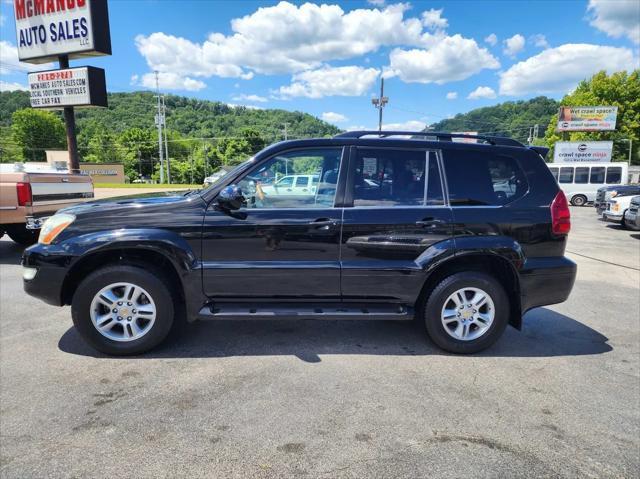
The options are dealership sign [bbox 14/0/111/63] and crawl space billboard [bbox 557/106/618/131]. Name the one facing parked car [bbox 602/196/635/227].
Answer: crawl space billboard [bbox 557/106/618/131]

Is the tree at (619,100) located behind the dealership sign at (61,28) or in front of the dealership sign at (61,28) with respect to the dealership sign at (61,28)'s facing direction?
behind

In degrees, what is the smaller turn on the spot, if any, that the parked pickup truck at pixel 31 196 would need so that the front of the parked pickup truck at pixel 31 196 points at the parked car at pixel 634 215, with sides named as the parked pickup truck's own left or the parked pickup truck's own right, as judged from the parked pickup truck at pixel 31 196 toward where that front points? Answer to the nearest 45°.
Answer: approximately 135° to the parked pickup truck's own right

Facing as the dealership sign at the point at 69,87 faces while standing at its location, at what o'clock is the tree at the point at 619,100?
The tree is roughly at 7 o'clock from the dealership sign.

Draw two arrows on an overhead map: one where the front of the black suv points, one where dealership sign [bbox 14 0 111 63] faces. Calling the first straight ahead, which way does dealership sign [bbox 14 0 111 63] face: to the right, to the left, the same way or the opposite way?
to the left

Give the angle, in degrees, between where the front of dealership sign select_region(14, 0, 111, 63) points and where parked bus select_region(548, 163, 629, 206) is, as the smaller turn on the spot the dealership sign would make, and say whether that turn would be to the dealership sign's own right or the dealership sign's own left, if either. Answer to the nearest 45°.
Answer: approximately 135° to the dealership sign's own left

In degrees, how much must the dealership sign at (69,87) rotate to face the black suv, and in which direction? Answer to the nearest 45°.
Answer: approximately 45° to its left

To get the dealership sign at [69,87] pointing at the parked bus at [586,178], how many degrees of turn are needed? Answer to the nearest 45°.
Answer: approximately 135° to its left

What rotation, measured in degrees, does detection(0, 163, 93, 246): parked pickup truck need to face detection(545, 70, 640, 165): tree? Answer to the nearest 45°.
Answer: approximately 135° to its right

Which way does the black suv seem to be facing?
to the viewer's left

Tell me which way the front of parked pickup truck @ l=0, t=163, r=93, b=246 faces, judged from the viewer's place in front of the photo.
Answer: facing away from the viewer and to the left of the viewer

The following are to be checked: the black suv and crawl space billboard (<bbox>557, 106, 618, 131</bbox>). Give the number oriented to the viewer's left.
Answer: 1
